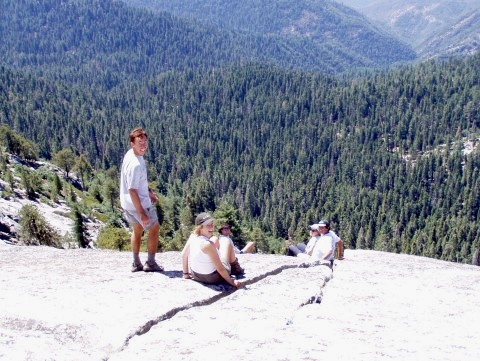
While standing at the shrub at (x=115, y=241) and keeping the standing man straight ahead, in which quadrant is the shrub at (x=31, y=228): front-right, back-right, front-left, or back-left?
back-right

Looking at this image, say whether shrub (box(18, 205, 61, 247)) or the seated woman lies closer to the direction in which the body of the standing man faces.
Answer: the seated woman

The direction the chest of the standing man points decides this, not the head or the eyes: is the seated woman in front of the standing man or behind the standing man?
in front

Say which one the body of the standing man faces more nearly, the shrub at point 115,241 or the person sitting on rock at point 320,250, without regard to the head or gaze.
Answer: the person sitting on rock

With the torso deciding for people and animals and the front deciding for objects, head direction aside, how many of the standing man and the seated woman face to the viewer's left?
0

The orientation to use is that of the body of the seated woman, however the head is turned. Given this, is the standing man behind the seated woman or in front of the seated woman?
behind
